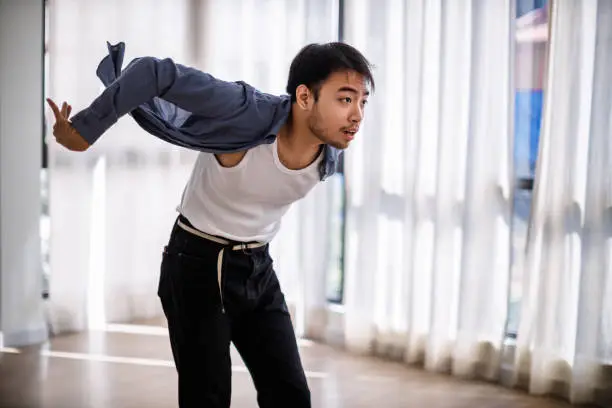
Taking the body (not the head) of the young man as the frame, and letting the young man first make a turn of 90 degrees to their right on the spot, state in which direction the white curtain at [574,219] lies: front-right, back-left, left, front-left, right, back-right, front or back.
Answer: back

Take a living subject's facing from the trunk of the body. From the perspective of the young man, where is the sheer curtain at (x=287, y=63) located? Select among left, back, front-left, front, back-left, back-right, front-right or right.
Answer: back-left

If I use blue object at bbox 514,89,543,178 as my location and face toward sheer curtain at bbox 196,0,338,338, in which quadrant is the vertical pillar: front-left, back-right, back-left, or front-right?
front-left

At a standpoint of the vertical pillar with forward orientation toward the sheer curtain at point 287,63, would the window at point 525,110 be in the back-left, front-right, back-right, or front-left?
front-right

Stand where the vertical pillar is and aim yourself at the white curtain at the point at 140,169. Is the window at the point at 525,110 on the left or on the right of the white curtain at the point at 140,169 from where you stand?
right

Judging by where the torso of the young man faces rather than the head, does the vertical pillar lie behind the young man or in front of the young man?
behind

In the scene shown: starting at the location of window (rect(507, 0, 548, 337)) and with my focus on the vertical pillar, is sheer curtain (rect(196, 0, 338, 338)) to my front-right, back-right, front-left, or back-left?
front-right

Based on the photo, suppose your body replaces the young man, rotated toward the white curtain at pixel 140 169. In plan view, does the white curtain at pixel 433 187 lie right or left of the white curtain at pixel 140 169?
right

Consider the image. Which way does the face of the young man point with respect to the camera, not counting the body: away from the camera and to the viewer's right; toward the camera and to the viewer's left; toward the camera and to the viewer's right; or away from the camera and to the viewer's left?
toward the camera and to the viewer's right

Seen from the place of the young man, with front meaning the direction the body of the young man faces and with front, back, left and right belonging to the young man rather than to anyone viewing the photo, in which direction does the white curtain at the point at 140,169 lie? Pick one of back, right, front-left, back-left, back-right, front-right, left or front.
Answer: back-left

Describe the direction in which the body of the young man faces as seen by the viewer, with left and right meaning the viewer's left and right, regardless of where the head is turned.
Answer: facing the viewer and to the right of the viewer

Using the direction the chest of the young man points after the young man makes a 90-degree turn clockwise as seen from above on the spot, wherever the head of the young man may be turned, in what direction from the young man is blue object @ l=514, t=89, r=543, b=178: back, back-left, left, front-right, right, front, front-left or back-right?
back
